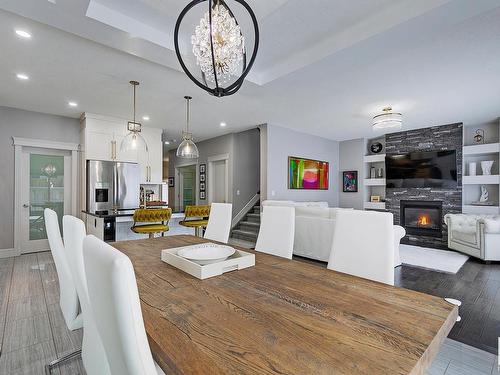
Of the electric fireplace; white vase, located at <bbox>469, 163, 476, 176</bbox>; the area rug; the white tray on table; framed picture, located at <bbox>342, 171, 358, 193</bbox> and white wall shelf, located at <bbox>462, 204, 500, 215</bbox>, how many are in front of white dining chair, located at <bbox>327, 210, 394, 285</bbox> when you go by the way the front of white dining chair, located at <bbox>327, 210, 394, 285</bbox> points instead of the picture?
1

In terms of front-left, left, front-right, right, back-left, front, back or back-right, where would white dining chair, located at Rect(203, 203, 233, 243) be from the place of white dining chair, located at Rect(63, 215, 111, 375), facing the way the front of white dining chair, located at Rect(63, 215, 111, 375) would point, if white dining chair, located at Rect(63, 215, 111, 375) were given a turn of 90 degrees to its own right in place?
back-left

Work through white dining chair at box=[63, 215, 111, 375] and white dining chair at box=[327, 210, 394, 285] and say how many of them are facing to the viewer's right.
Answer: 1

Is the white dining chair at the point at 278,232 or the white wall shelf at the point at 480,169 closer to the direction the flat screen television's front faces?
the white dining chair

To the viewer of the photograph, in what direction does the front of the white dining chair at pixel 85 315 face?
facing to the right of the viewer

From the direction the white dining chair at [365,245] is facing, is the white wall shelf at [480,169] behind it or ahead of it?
behind

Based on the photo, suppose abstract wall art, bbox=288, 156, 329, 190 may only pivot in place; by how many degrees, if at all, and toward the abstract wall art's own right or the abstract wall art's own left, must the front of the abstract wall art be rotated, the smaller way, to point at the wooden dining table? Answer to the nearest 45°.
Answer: approximately 45° to the abstract wall art's own right

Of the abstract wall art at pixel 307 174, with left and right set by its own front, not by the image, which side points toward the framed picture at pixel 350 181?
left

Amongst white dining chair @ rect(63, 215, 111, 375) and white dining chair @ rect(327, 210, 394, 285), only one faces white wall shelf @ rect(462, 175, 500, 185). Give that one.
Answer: white dining chair @ rect(63, 215, 111, 375)

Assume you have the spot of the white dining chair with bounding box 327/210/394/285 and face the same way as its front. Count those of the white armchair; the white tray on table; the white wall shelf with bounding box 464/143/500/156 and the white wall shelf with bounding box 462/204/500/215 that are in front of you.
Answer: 1

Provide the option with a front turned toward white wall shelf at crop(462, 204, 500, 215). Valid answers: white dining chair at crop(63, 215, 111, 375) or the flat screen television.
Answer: the white dining chair

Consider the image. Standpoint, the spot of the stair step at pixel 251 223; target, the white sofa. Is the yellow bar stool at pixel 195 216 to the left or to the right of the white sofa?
right

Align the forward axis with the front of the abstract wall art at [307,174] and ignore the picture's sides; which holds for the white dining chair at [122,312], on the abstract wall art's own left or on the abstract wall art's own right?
on the abstract wall art's own right

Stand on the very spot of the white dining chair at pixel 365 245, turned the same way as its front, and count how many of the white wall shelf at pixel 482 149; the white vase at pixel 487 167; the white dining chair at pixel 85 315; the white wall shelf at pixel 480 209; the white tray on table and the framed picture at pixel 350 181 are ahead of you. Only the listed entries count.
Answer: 2

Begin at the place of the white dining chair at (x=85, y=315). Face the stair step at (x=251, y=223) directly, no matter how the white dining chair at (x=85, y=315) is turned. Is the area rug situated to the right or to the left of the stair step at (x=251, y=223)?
right

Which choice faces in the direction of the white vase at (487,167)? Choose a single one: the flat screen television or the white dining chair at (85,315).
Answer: the white dining chair

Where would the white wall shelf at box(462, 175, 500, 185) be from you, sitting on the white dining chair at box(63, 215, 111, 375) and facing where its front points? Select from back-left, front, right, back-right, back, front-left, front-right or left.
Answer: front

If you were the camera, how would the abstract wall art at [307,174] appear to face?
facing the viewer and to the right of the viewer

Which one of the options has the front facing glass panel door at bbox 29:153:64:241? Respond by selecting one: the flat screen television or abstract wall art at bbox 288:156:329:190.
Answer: the flat screen television
